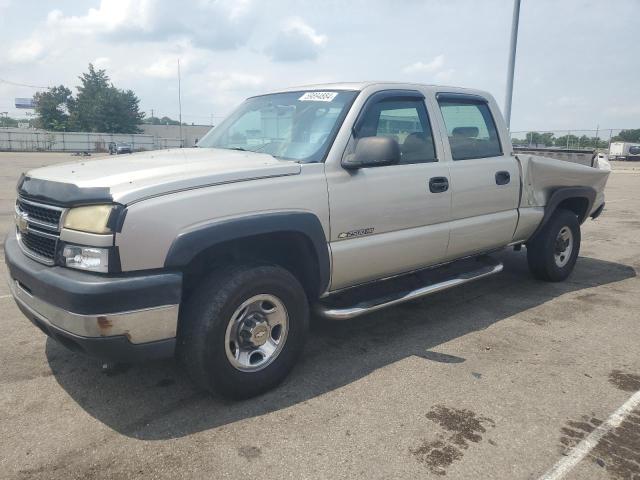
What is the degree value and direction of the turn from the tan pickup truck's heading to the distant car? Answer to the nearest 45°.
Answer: approximately 90° to its right

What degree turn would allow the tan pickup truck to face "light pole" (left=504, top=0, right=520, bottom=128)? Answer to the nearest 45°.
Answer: approximately 180°

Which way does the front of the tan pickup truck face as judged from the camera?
facing the viewer and to the left of the viewer

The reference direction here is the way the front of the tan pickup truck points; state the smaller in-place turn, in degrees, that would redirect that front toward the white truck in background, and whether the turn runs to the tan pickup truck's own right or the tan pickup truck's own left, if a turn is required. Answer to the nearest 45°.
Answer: approximately 180°

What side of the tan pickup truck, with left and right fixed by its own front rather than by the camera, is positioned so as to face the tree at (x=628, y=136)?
back
